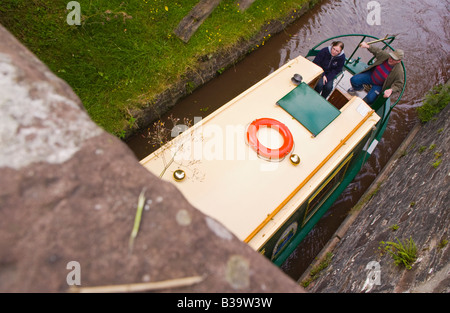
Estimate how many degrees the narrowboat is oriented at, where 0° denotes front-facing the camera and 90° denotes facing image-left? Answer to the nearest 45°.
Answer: approximately 45°

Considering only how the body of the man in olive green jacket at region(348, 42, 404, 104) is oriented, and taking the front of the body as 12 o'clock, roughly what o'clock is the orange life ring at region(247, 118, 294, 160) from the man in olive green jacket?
The orange life ring is roughly at 11 o'clock from the man in olive green jacket.
